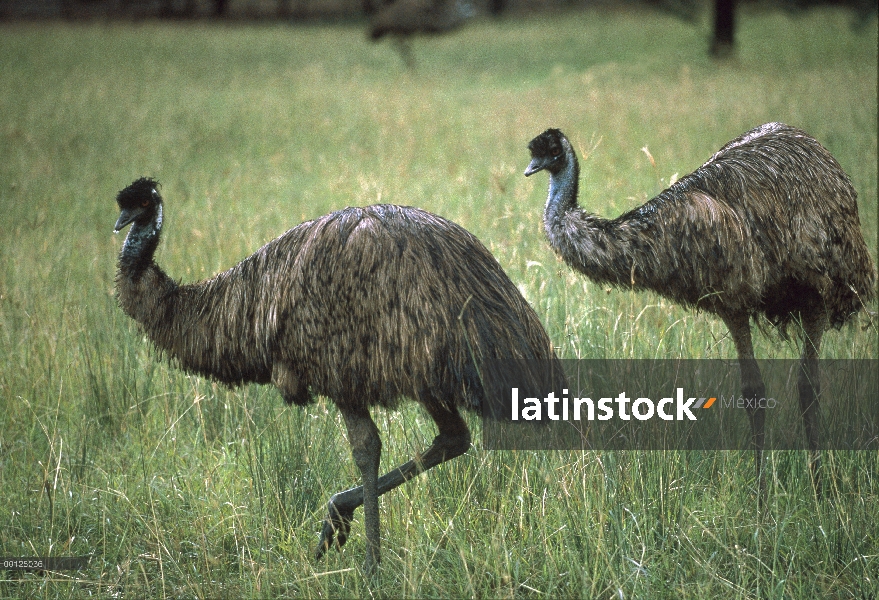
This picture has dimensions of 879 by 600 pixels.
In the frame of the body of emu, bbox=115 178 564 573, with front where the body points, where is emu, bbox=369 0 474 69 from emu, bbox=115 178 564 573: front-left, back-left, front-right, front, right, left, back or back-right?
right

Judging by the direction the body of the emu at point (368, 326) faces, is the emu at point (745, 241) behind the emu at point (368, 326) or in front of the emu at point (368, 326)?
behind

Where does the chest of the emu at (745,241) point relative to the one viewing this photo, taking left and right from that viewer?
facing to the left of the viewer

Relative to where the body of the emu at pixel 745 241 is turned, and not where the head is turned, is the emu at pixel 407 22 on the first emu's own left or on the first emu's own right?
on the first emu's own right

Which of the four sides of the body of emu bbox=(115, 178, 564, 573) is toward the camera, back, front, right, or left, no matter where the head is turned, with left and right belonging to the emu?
left
